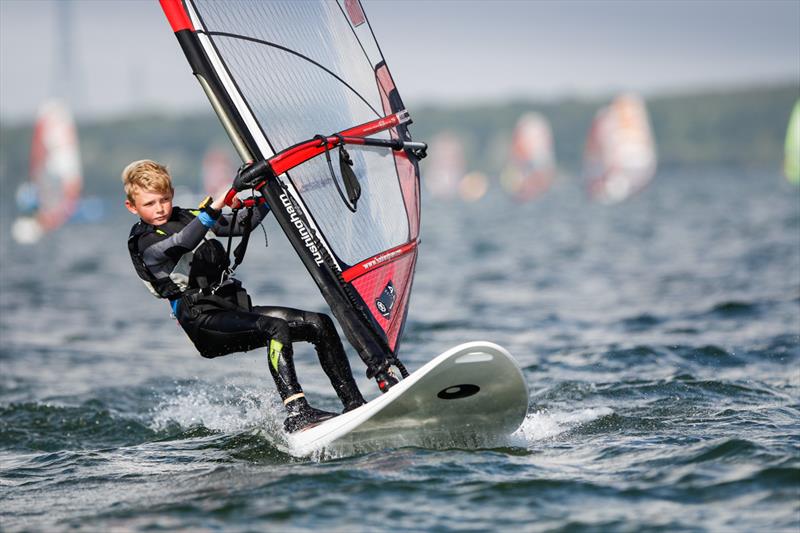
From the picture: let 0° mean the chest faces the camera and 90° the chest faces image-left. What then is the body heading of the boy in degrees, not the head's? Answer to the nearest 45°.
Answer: approximately 315°

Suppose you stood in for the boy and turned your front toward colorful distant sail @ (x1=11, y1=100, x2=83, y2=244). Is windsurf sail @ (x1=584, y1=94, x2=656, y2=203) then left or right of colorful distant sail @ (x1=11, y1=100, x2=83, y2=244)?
right

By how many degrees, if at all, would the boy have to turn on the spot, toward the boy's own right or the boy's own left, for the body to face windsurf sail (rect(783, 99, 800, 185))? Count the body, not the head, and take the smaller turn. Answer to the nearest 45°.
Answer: approximately 90° to the boy's own left

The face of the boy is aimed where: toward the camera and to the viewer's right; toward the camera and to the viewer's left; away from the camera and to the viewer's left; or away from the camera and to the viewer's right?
toward the camera and to the viewer's right

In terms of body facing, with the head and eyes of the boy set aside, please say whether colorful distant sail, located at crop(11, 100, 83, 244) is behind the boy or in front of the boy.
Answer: behind

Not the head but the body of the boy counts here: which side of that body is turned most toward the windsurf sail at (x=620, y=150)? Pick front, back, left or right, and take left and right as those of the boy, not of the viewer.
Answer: left

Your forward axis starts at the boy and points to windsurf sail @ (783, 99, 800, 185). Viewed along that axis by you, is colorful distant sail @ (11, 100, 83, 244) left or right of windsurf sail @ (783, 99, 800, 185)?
left

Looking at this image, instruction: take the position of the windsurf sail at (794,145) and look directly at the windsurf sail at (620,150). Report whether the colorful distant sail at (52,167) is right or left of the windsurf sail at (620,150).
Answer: left
